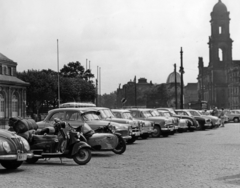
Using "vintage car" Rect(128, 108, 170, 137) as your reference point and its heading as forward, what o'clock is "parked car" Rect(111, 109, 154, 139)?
The parked car is roughly at 2 o'clock from the vintage car.

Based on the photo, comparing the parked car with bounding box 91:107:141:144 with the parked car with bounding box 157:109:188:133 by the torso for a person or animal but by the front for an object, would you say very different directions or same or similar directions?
same or similar directions

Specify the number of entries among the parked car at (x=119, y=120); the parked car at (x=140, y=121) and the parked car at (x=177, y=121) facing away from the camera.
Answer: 0

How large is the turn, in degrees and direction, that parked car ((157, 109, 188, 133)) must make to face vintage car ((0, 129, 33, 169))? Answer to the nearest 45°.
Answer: approximately 45° to its right

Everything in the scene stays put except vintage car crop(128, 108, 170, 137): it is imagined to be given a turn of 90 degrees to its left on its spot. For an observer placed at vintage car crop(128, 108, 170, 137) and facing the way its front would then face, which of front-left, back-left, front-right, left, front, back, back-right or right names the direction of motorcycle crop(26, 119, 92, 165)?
back-right

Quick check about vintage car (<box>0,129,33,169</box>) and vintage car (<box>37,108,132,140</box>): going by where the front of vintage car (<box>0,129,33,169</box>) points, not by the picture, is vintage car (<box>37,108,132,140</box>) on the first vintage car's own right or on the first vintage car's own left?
on the first vintage car's own left

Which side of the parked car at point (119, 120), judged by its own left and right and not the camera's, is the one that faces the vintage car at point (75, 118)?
right

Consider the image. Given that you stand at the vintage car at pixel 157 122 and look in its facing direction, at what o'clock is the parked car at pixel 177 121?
The parked car is roughly at 8 o'clock from the vintage car.

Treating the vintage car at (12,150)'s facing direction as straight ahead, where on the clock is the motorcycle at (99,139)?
The motorcycle is roughly at 9 o'clock from the vintage car.

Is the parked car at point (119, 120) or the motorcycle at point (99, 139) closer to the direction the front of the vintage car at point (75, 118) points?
the motorcycle

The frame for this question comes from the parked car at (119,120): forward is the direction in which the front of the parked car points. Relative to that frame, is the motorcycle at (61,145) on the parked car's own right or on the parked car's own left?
on the parked car's own right

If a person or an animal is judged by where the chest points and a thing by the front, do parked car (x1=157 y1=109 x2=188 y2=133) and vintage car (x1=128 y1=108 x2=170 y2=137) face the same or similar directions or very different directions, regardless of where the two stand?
same or similar directions
